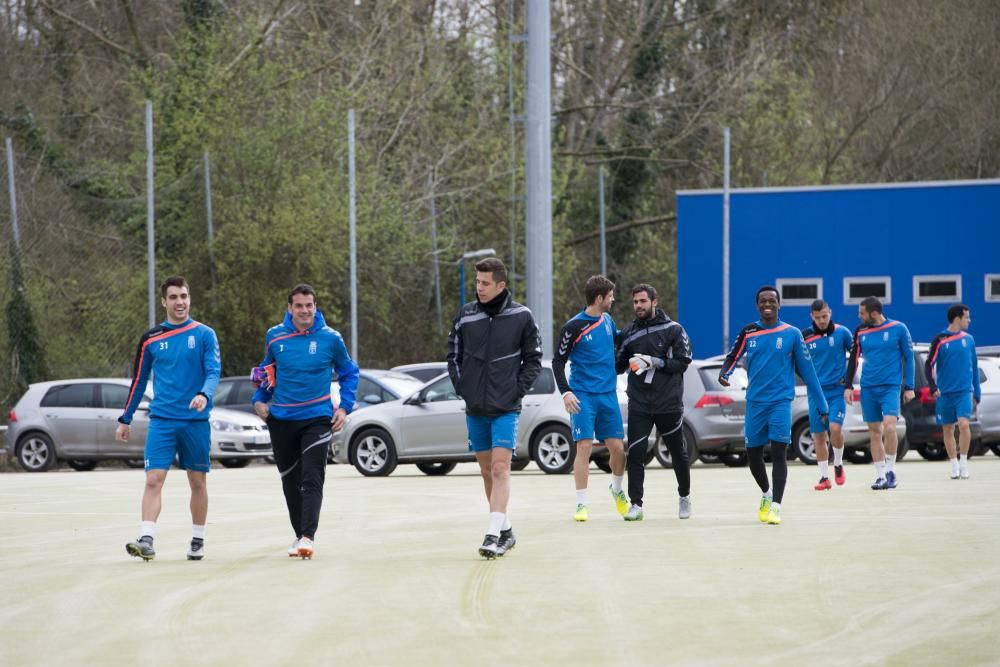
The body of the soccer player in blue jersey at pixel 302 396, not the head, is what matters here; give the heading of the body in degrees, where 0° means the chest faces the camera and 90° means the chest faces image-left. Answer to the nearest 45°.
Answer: approximately 0°

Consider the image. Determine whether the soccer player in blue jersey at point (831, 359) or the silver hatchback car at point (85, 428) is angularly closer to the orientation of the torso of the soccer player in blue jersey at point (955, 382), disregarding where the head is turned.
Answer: the soccer player in blue jersey

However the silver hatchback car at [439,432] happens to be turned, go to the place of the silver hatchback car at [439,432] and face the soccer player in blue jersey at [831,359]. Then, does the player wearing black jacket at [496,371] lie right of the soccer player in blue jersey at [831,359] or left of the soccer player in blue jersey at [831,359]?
right

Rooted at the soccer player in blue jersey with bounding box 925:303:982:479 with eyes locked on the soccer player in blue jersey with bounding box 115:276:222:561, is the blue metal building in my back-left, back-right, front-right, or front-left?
back-right

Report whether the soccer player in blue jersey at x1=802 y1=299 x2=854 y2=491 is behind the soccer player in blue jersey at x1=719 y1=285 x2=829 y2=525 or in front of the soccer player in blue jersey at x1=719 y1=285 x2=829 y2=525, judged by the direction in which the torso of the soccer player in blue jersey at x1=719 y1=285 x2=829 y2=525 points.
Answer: behind

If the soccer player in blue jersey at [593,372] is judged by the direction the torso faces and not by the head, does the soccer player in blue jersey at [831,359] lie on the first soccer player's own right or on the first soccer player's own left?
on the first soccer player's own left

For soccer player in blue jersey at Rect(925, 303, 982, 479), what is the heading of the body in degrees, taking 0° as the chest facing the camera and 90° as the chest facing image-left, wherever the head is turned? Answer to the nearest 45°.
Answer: approximately 0°

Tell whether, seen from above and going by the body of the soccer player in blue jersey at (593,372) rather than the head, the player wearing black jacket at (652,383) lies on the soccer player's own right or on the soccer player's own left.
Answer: on the soccer player's own left
